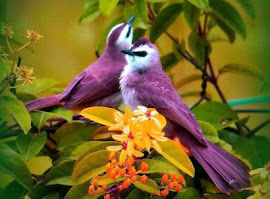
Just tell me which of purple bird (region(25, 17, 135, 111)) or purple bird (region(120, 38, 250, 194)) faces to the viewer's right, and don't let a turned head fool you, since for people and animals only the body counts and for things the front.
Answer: purple bird (region(25, 17, 135, 111))

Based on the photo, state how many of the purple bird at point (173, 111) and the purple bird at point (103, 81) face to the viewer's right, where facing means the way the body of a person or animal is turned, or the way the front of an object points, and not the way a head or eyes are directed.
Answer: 1

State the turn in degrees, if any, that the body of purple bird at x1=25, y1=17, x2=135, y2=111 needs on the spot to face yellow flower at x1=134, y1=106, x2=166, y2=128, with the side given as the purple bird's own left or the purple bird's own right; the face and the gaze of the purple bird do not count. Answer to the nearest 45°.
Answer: approximately 90° to the purple bird's own right

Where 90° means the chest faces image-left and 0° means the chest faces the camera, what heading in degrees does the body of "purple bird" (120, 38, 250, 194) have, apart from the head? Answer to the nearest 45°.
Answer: approximately 90°

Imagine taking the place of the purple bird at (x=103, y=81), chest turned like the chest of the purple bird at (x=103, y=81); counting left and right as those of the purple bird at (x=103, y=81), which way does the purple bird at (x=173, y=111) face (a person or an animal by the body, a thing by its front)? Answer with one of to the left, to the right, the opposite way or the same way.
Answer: the opposite way

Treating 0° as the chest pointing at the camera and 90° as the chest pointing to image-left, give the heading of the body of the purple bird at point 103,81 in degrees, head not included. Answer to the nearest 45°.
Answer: approximately 270°
